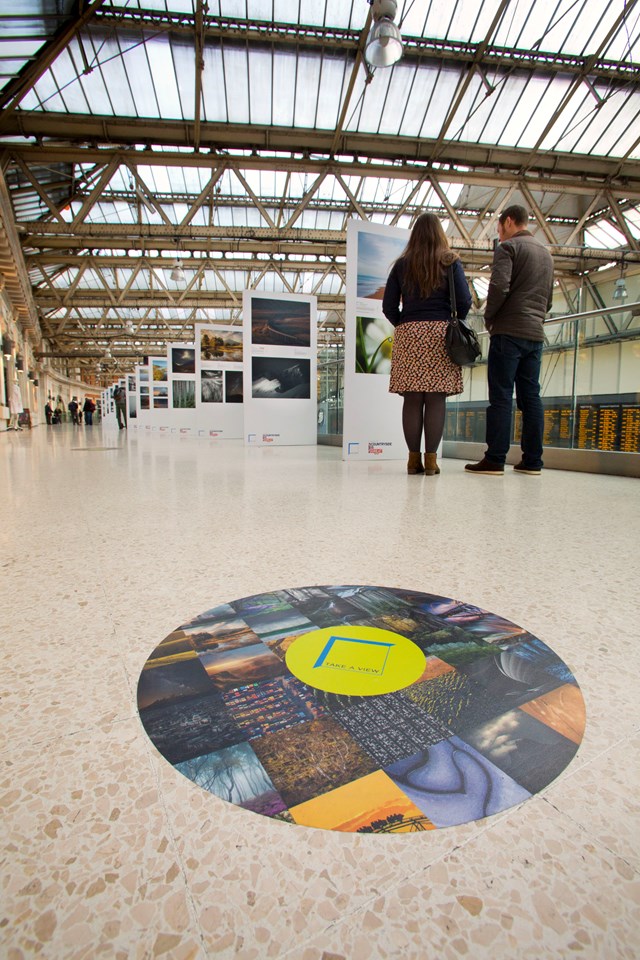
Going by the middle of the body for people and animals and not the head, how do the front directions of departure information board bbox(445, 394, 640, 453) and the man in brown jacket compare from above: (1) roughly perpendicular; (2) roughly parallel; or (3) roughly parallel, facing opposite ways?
roughly perpendicular

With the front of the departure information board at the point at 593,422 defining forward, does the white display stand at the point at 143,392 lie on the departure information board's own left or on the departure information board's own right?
on the departure information board's own right

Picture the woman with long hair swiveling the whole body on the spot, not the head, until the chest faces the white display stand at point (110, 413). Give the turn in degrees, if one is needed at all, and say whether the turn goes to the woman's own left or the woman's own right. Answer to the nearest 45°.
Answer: approximately 45° to the woman's own left

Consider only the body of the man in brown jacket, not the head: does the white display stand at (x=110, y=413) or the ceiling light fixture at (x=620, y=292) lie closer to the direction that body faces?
the white display stand

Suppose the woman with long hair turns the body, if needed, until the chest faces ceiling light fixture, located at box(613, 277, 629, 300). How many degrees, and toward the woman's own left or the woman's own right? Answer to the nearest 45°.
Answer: approximately 45° to the woman's own right

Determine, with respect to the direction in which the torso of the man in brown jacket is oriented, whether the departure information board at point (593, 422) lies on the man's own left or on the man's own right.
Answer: on the man's own right

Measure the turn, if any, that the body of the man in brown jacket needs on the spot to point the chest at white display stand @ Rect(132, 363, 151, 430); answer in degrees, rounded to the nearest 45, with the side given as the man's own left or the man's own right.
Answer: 0° — they already face it

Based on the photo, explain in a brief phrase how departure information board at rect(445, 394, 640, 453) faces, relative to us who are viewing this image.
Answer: facing the viewer and to the left of the viewer

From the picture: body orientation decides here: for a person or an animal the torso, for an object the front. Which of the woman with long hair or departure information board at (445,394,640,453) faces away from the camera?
the woman with long hair

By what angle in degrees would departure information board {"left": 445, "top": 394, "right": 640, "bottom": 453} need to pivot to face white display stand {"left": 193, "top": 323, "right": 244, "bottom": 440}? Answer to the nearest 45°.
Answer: approximately 90° to its right

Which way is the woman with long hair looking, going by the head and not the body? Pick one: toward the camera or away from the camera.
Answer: away from the camera

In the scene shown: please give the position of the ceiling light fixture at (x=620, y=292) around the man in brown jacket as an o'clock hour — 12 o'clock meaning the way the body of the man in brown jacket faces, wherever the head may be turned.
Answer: The ceiling light fixture is roughly at 2 o'clock from the man in brown jacket.

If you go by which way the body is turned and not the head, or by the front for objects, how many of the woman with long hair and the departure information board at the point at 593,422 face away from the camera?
1

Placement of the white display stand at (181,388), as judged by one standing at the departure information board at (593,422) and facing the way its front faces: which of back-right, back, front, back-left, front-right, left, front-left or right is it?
right

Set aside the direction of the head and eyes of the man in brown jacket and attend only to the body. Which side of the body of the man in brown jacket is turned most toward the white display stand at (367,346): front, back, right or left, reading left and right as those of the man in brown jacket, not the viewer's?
front

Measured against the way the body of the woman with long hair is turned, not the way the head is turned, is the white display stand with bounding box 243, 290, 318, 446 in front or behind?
in front

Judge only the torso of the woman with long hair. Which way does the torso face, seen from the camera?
away from the camera

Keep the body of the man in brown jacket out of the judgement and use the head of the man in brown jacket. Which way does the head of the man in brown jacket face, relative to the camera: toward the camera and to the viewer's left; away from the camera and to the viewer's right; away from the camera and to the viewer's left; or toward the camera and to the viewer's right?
away from the camera and to the viewer's left
